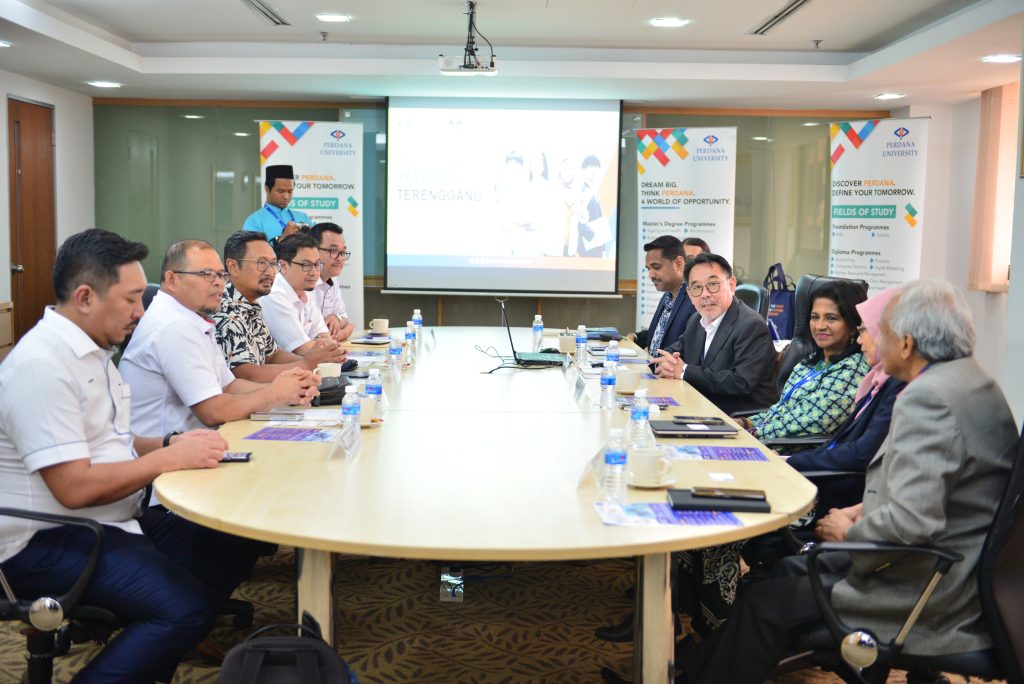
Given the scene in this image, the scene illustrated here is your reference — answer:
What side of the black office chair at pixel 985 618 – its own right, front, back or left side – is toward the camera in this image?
left

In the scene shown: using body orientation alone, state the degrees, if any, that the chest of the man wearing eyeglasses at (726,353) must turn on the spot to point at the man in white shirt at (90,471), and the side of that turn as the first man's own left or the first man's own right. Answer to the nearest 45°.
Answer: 0° — they already face them

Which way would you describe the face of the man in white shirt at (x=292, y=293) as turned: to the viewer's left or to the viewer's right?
to the viewer's right

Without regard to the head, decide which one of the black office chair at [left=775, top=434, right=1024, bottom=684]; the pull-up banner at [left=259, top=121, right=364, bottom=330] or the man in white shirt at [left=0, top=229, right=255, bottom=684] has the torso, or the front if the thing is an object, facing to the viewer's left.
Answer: the black office chair

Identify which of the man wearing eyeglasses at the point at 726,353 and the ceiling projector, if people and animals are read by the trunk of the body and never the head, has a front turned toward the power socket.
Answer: the man wearing eyeglasses

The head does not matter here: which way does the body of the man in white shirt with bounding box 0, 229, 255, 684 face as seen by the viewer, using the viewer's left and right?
facing to the right of the viewer

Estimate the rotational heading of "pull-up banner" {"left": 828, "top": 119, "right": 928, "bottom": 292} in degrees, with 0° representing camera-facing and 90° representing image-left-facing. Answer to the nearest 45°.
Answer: approximately 0°

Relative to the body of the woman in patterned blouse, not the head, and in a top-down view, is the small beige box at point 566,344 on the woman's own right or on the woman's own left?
on the woman's own right

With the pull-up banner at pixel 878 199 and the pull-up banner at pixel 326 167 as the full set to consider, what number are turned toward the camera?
2

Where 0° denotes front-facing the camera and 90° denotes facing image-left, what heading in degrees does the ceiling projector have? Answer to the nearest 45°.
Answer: approximately 180°

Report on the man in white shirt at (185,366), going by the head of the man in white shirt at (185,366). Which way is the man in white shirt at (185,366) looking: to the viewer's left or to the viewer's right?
to the viewer's right

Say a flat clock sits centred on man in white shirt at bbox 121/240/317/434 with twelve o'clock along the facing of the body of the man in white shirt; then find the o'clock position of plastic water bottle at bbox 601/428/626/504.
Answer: The plastic water bottle is roughly at 2 o'clock from the man in white shirt.

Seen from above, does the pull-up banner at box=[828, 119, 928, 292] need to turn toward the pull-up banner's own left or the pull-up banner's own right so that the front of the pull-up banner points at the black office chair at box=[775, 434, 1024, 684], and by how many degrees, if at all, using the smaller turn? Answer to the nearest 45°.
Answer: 0° — it already faces it
